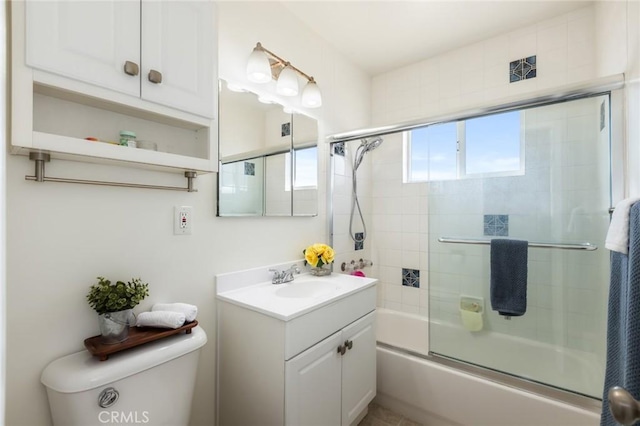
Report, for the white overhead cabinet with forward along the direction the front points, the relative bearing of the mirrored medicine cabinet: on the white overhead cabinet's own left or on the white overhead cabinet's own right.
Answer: on the white overhead cabinet's own left

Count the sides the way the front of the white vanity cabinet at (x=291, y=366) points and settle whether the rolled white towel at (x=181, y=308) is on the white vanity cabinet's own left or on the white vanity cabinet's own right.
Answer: on the white vanity cabinet's own right

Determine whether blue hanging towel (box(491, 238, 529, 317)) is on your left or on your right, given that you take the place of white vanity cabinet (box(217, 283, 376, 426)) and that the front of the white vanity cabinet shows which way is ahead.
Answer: on your left

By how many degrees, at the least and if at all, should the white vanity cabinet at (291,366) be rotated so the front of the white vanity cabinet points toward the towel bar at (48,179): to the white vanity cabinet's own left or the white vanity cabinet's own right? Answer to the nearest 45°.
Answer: approximately 135° to the white vanity cabinet's own right
